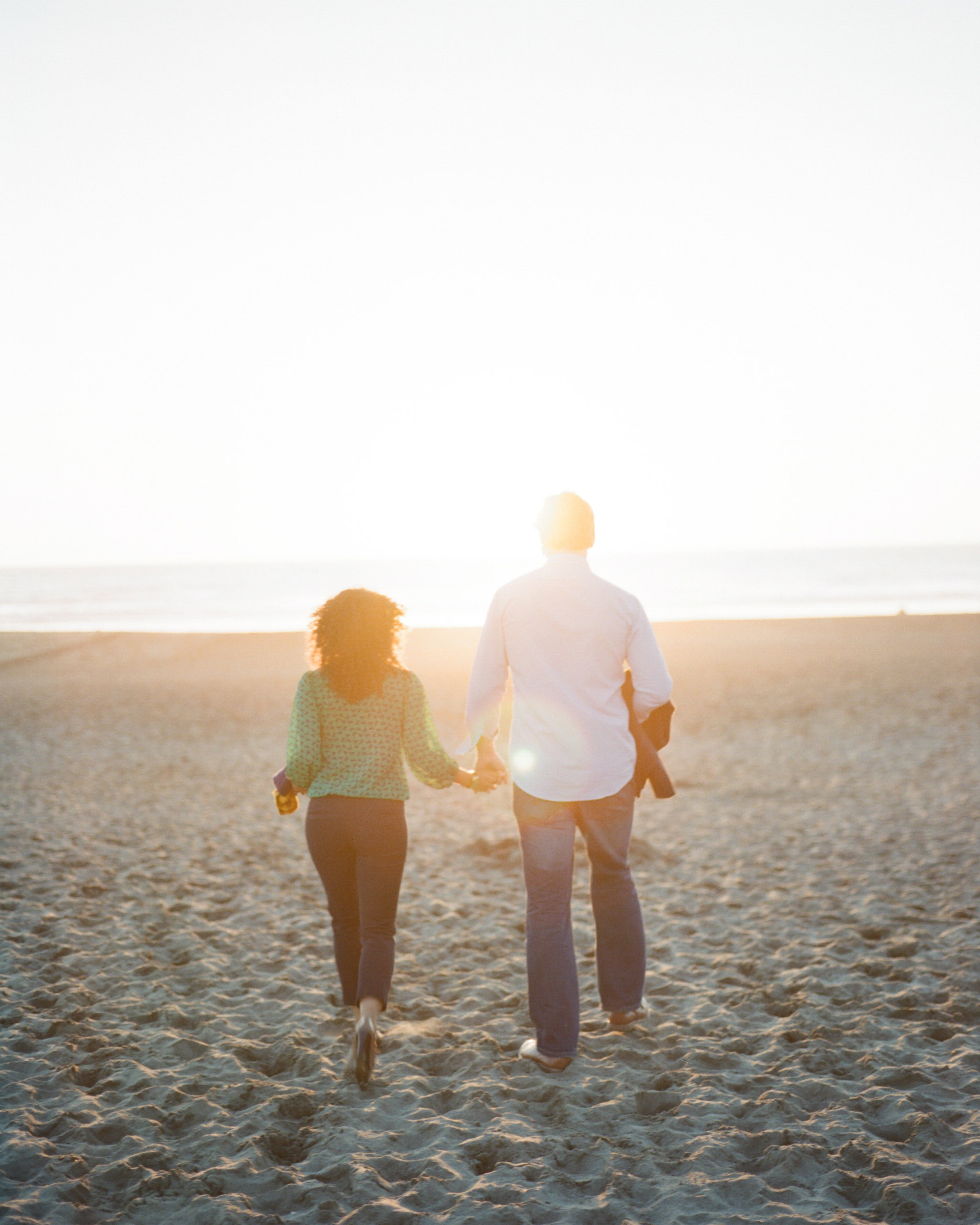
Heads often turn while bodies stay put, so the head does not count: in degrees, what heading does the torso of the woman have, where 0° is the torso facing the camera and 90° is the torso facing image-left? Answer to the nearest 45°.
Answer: approximately 180°

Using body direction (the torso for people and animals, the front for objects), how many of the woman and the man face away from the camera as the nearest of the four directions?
2

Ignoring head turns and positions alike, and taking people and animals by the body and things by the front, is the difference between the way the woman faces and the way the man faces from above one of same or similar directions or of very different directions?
same or similar directions

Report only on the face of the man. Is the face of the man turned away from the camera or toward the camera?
away from the camera

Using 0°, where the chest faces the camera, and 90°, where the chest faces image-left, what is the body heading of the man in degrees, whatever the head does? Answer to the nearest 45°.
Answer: approximately 180°

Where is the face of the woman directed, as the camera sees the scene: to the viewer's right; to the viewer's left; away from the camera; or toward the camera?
away from the camera
